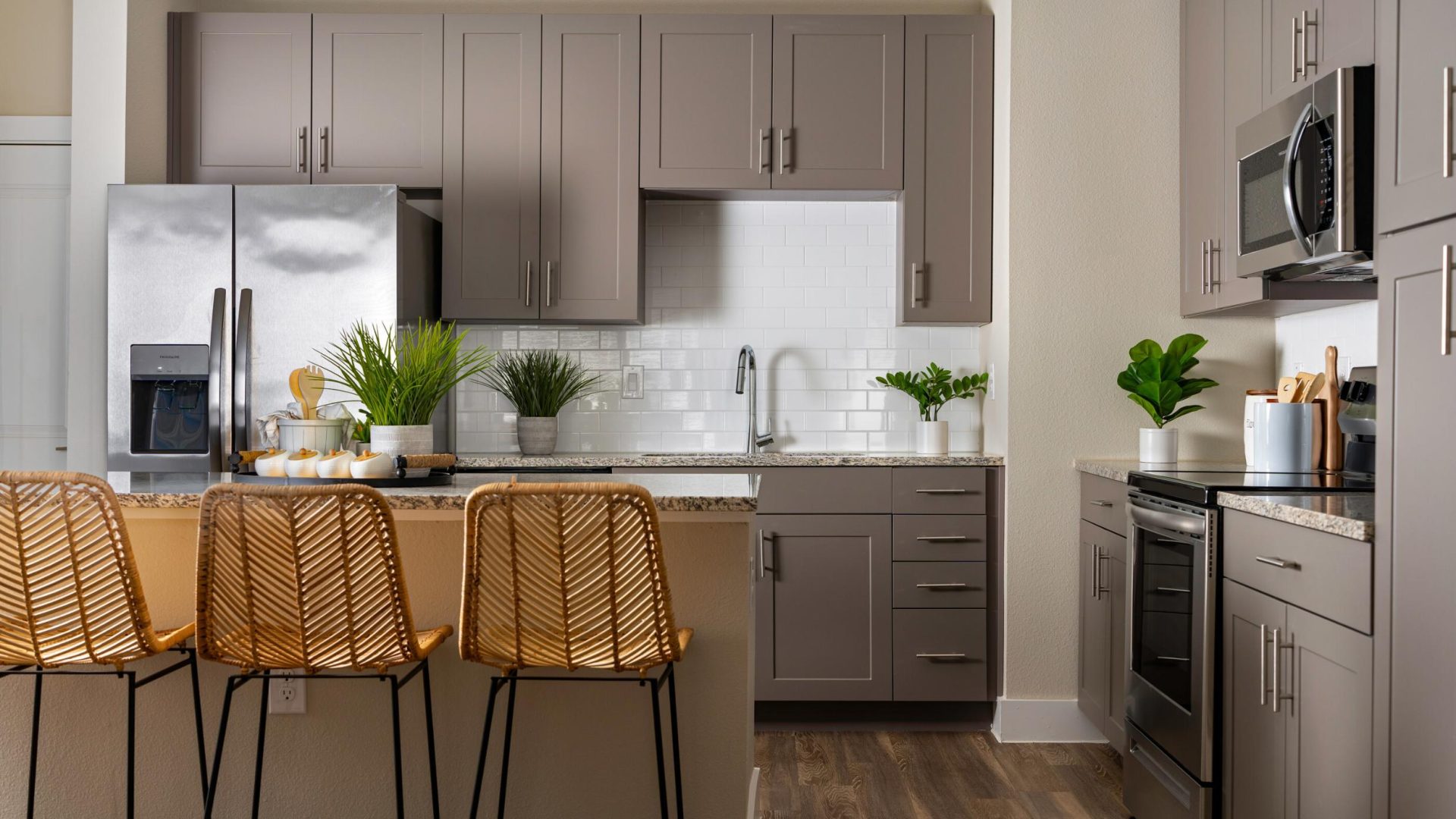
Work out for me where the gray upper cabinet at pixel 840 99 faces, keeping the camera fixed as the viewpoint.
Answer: facing the viewer

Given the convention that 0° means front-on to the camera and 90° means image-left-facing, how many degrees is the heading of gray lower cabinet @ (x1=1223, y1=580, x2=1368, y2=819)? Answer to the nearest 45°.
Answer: approximately 45°

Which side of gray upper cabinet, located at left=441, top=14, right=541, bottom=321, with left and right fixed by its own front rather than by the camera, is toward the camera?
front

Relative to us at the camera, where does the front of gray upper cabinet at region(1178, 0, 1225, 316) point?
facing the viewer and to the left of the viewer

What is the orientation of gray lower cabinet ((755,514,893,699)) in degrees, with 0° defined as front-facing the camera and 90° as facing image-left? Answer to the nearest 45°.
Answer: approximately 0°

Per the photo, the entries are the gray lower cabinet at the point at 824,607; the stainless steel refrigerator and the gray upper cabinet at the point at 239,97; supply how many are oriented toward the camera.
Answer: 3

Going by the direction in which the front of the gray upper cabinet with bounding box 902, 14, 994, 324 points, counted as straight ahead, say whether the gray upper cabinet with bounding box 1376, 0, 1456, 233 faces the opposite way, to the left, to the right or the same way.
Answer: to the right

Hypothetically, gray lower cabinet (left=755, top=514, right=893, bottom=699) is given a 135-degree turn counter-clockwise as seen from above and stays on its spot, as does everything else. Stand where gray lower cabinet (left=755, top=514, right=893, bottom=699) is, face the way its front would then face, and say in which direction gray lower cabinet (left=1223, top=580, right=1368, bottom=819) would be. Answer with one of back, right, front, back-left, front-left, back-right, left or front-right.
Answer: right

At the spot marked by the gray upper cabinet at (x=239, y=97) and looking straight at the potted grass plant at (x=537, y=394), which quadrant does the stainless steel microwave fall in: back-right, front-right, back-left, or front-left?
front-right

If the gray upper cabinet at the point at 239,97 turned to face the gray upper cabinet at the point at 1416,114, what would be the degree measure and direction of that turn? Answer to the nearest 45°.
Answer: approximately 45° to its left

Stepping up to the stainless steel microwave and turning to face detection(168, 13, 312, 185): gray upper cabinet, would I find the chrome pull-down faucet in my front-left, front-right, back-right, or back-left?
front-right

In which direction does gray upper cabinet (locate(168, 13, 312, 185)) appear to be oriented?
toward the camera

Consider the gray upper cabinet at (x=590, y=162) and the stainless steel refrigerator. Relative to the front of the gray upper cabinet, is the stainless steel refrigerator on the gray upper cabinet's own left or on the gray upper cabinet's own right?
on the gray upper cabinet's own right

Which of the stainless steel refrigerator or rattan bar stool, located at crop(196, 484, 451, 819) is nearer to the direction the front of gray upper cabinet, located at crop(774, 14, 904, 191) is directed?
the rattan bar stool

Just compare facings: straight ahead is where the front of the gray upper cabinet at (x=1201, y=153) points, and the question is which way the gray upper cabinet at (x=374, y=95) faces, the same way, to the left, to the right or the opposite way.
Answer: to the left

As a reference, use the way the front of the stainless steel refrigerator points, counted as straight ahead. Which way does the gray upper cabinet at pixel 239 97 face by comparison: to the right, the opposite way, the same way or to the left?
the same way
